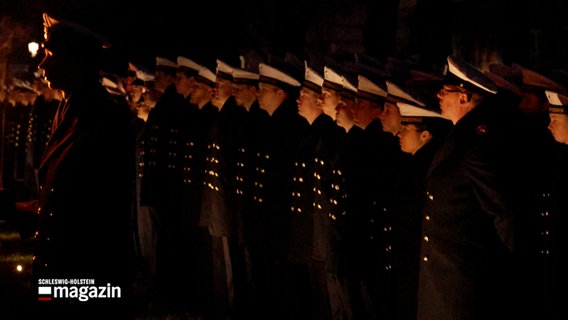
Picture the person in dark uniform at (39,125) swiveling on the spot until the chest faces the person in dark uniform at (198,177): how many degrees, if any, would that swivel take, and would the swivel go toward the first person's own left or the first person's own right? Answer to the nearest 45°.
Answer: approximately 45° to the first person's own left

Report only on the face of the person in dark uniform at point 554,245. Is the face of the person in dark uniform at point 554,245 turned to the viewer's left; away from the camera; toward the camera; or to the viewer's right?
to the viewer's left

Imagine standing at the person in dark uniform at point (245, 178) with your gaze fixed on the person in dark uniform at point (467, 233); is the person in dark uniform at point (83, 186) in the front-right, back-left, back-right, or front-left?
front-right

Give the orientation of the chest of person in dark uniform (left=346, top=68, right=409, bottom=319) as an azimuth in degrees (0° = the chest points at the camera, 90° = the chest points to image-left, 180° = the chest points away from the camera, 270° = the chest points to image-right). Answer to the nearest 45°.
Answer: approximately 90°

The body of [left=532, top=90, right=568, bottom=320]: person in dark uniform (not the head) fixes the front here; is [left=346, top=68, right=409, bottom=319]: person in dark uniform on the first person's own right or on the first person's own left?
on the first person's own right

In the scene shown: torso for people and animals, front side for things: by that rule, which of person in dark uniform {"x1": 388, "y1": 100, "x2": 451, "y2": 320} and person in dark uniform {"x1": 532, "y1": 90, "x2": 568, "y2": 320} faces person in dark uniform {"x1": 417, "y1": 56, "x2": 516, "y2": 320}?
person in dark uniform {"x1": 532, "y1": 90, "x2": 568, "y2": 320}

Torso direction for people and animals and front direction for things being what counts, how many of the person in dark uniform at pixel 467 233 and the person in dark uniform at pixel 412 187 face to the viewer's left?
2

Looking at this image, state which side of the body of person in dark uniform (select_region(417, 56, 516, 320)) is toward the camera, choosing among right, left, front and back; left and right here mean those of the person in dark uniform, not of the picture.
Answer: left

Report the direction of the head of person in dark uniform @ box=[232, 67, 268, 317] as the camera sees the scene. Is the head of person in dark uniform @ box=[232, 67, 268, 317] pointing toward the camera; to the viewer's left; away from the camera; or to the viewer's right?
to the viewer's left

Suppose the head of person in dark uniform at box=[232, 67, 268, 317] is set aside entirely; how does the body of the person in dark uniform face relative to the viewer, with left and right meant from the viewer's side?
facing the viewer and to the left of the viewer

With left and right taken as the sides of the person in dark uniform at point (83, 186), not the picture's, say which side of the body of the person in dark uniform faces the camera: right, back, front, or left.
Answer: left
